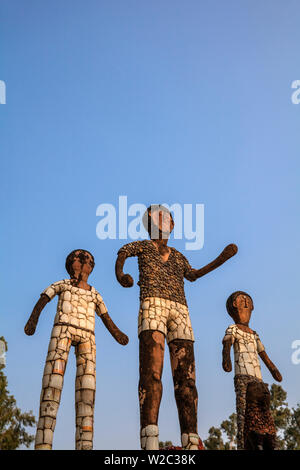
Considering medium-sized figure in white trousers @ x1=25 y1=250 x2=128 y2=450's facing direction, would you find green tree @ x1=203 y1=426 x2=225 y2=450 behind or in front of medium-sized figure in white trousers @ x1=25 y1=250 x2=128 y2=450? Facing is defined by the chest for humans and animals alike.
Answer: behind

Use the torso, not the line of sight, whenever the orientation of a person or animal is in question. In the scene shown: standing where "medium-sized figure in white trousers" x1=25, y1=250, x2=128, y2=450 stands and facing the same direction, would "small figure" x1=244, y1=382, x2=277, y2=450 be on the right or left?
on its left

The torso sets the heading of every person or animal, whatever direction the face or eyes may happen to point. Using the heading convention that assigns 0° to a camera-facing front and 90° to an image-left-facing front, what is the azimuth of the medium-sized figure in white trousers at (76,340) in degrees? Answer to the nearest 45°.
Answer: approximately 0°

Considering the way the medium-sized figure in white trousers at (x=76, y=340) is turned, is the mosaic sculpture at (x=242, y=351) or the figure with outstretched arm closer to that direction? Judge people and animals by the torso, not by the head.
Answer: the figure with outstretched arm

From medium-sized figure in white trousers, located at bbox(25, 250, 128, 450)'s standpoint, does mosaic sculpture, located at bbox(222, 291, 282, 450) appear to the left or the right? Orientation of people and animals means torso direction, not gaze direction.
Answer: on its left

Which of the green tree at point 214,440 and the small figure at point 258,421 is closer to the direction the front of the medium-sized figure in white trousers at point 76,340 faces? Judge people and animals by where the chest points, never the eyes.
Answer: the small figure

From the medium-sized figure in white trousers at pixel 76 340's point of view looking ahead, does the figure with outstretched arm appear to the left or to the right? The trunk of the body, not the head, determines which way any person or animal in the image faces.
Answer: on its left
